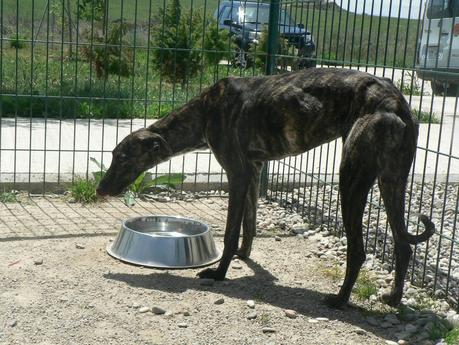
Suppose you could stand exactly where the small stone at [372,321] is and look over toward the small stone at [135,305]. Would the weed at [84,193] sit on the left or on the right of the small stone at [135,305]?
right
